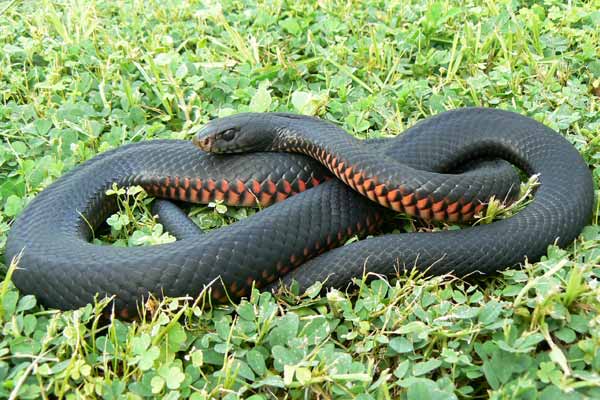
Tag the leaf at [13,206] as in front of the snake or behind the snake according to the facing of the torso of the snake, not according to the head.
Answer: in front

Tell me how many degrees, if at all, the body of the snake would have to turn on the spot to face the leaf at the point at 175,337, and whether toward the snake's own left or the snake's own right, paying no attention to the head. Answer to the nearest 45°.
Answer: approximately 45° to the snake's own left

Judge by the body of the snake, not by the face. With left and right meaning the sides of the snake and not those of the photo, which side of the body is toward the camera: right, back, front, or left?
left

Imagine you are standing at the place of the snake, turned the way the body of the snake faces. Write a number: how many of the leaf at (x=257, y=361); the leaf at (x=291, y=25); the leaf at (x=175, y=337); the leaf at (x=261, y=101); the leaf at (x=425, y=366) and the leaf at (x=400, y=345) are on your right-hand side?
2

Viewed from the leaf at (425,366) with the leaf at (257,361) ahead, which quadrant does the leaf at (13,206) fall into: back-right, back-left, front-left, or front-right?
front-right

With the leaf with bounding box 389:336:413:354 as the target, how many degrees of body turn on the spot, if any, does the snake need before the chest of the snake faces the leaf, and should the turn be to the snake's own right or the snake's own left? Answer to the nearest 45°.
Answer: approximately 135° to the snake's own left

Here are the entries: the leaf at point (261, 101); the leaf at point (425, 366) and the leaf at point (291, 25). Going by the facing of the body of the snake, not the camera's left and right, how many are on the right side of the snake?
2

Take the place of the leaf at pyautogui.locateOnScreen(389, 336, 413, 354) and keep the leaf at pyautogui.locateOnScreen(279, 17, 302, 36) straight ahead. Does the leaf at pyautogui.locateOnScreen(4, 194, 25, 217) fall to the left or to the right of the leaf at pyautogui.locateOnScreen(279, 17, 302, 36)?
left

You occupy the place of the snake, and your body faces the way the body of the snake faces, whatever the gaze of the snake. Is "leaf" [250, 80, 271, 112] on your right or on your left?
on your right

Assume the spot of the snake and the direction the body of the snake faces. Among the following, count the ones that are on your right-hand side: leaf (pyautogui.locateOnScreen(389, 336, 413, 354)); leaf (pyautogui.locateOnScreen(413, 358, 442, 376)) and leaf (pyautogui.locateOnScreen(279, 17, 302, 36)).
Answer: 1

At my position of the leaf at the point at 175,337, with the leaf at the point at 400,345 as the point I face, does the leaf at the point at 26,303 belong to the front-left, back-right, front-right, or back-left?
back-left

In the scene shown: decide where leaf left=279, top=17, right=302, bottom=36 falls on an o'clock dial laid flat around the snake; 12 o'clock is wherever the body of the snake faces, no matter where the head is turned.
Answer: The leaf is roughly at 3 o'clock from the snake.

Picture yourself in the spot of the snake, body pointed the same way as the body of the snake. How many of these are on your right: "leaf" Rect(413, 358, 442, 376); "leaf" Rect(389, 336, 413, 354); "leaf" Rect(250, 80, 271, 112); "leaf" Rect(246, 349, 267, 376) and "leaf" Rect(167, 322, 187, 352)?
1

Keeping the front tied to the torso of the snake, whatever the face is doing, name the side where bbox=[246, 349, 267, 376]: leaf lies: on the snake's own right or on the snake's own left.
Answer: on the snake's own left

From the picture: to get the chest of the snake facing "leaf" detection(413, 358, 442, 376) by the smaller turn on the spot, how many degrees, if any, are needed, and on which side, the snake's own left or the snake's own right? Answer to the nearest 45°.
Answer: approximately 135° to the snake's own left
